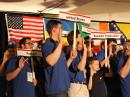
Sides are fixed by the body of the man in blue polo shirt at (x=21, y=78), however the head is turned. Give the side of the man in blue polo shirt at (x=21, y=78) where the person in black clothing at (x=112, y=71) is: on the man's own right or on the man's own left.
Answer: on the man's own left

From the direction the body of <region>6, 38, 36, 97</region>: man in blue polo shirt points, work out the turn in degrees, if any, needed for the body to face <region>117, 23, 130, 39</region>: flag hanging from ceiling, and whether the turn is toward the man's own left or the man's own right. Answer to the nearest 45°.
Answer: approximately 90° to the man's own left

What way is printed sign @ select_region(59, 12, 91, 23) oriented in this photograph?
toward the camera

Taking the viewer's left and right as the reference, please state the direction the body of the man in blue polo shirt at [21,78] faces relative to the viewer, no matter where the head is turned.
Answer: facing the viewer and to the right of the viewer

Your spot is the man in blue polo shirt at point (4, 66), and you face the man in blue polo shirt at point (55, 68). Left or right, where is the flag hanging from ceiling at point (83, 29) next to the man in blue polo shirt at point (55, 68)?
left

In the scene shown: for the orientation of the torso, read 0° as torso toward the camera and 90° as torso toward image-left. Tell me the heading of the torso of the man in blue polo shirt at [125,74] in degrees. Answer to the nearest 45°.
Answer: approximately 315°
